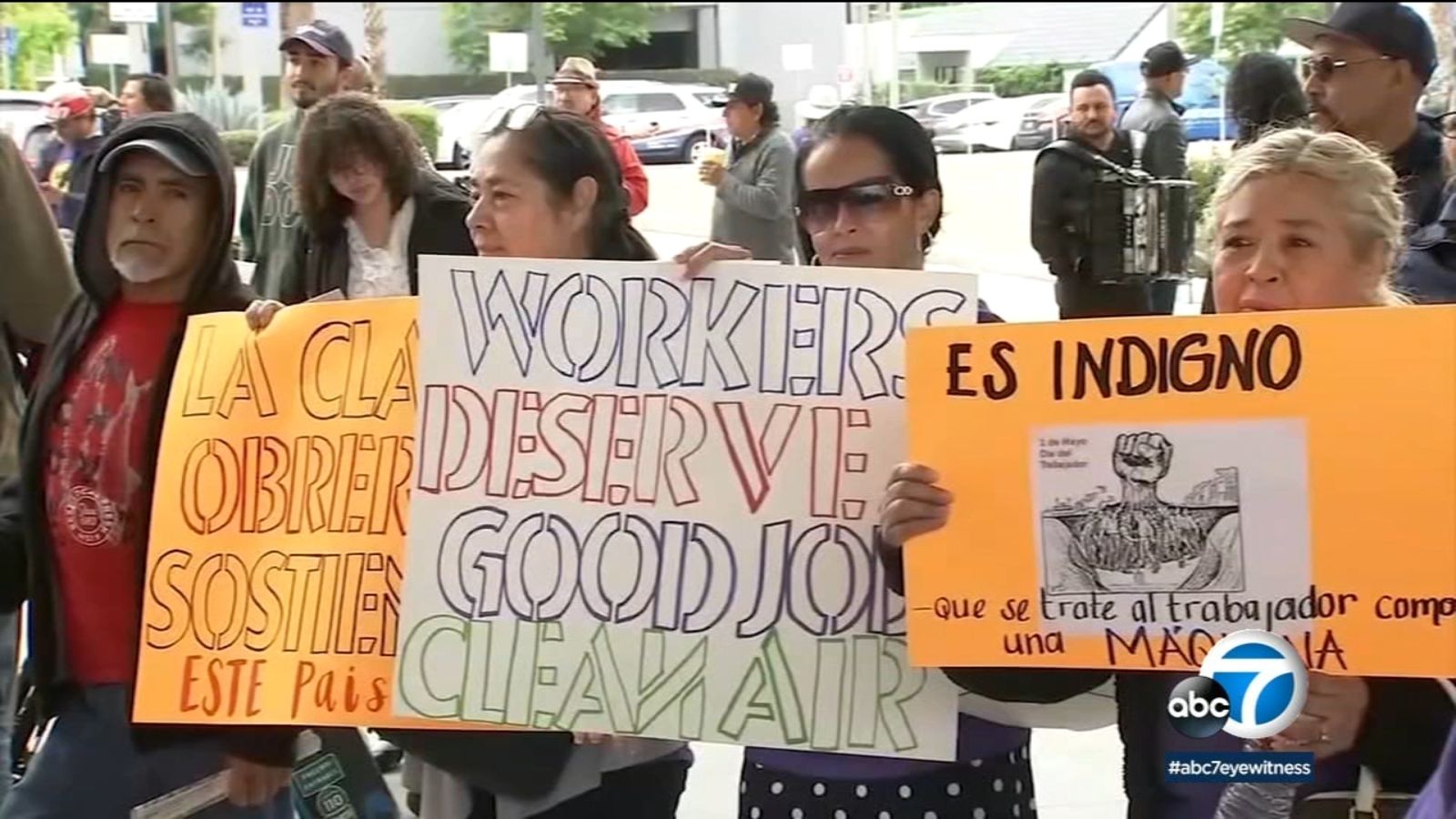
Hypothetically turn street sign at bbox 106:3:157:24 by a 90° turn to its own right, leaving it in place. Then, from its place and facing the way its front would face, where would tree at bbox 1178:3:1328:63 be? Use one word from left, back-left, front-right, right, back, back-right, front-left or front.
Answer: back

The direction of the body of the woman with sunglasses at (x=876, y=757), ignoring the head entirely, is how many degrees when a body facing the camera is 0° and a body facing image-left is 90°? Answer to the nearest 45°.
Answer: approximately 45°

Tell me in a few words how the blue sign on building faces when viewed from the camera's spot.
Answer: facing the viewer

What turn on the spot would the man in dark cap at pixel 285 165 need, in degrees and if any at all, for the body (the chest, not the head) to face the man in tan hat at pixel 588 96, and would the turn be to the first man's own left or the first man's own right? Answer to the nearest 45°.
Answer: approximately 180°

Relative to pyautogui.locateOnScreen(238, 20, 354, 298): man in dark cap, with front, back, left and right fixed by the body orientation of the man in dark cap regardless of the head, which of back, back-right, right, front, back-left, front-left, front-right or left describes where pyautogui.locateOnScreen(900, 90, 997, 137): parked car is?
back

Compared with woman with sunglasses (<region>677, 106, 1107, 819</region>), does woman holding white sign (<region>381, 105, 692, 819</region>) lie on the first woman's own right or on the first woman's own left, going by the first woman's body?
on the first woman's own right

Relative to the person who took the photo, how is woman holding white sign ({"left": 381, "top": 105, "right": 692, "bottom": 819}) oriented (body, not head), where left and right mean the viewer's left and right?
facing the viewer and to the left of the viewer

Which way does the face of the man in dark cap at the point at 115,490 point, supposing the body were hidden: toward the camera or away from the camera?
toward the camera

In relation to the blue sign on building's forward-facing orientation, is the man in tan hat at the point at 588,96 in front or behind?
in front

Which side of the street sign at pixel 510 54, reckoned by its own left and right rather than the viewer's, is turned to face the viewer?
front

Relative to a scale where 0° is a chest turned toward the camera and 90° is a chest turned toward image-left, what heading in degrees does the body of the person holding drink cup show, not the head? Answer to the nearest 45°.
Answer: approximately 90°
